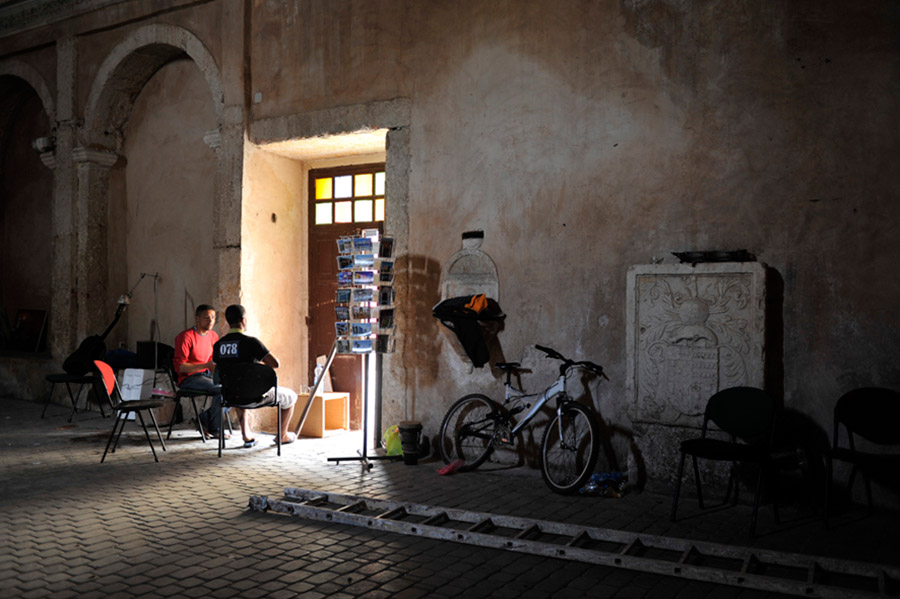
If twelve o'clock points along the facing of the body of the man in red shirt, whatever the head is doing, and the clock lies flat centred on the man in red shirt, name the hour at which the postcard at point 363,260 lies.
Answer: The postcard is roughly at 12 o'clock from the man in red shirt.

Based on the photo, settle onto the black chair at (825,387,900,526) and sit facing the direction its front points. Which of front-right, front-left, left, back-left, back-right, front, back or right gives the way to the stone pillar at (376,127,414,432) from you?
front-right

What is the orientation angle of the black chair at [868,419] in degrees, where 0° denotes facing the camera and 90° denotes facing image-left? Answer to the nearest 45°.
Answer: approximately 45°

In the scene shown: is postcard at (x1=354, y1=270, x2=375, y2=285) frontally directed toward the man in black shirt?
no

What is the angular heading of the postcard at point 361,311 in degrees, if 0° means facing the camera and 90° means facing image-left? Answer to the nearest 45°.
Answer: approximately 0°

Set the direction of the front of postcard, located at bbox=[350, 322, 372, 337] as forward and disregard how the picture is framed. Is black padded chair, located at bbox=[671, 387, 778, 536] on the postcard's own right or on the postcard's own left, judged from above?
on the postcard's own left

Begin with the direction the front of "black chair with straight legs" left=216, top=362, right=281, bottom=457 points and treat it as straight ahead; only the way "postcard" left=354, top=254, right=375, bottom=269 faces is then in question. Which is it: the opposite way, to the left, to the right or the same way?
the opposite way

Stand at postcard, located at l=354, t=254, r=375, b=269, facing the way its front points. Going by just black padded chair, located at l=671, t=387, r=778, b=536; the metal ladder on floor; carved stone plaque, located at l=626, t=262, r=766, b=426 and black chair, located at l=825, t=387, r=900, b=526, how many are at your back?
0

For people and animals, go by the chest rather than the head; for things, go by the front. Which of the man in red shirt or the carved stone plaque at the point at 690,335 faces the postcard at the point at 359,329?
the man in red shirt

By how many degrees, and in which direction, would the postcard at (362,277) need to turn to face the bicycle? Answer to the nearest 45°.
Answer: approximately 45° to its left

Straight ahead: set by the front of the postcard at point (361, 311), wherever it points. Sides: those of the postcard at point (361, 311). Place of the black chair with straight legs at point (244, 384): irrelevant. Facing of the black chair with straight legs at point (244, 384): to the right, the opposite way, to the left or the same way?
the opposite way

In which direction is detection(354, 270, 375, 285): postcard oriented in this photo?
toward the camera

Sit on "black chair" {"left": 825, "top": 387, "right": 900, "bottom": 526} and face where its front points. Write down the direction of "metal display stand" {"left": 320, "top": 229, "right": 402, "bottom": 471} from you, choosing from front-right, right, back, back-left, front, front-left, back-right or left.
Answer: front-right

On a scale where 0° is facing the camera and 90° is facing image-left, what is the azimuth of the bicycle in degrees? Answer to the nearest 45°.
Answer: approximately 315°

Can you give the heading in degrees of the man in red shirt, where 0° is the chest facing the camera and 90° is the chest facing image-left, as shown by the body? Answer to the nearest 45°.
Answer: approximately 315°

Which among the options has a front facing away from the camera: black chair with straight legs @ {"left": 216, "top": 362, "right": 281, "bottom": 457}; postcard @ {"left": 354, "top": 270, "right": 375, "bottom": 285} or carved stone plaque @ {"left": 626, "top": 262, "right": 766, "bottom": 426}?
the black chair with straight legs

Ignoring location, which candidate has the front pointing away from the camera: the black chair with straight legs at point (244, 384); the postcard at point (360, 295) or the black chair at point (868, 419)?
the black chair with straight legs

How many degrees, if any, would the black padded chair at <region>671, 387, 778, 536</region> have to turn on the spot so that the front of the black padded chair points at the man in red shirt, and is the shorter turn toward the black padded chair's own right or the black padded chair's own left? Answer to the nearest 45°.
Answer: approximately 45° to the black padded chair's own right

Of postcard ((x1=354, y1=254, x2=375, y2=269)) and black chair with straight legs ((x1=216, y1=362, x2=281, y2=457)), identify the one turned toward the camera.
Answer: the postcard

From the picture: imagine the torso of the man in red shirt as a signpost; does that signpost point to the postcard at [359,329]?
yes

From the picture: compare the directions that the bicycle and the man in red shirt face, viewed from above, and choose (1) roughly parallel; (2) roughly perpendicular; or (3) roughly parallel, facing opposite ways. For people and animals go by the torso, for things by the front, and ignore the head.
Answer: roughly parallel
